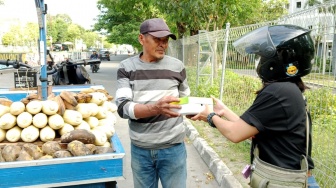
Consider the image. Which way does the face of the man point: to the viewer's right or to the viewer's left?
to the viewer's right

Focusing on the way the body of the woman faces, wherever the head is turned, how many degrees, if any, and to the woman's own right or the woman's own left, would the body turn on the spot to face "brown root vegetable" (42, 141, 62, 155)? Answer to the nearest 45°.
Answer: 0° — they already face it

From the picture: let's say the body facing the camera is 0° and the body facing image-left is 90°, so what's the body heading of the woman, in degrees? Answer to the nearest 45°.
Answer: approximately 90°

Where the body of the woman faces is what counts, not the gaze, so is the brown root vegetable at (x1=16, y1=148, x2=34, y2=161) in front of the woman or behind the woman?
in front

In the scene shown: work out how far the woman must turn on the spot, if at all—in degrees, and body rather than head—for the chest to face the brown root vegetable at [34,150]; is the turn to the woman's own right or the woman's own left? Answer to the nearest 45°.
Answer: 0° — they already face it

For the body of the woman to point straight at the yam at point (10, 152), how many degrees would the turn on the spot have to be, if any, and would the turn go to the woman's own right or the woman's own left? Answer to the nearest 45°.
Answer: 0° — they already face it

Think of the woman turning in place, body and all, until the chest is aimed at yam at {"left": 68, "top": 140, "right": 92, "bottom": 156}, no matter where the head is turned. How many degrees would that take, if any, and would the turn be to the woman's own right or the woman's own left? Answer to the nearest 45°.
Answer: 0° — they already face it

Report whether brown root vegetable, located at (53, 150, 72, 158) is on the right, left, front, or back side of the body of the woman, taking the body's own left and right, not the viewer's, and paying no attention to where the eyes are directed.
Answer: front
